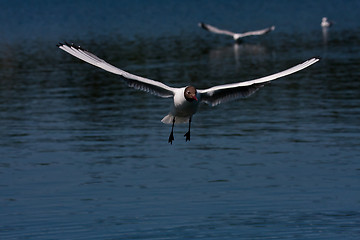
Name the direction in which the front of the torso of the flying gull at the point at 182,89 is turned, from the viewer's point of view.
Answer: toward the camera
